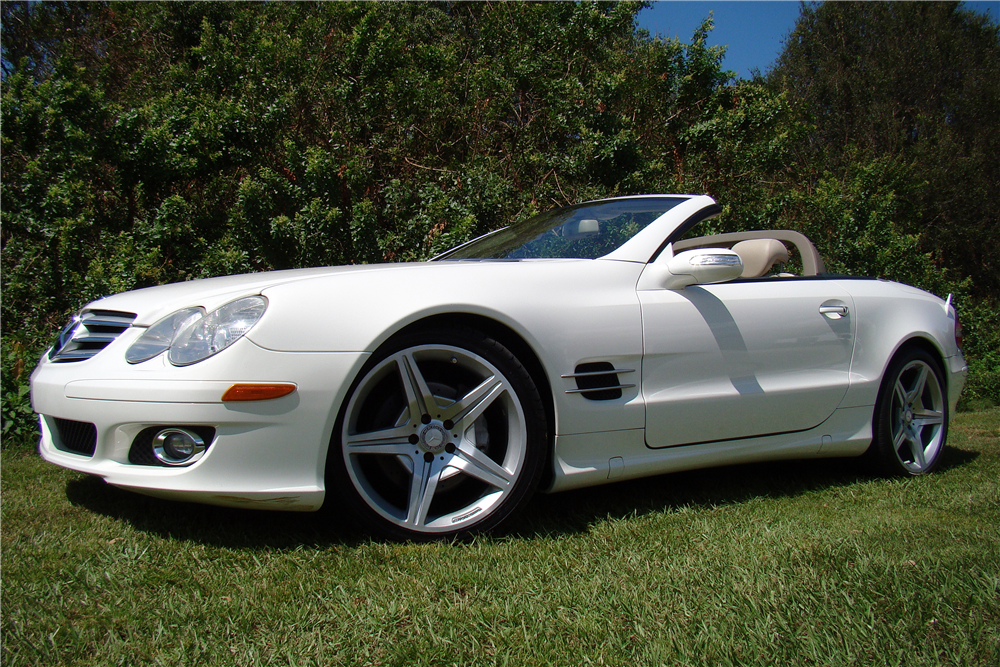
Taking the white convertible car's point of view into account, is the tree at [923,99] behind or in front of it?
behind

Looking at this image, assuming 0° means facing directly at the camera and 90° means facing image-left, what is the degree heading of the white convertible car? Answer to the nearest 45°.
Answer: approximately 45°
